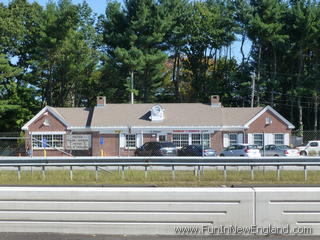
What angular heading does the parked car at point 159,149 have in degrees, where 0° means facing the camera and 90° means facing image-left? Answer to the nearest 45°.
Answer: approximately 135°

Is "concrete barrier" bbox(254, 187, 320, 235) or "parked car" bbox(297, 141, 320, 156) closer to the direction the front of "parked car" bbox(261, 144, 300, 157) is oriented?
the parked car

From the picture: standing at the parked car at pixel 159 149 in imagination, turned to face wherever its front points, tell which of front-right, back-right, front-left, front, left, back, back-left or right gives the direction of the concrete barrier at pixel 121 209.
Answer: back-left

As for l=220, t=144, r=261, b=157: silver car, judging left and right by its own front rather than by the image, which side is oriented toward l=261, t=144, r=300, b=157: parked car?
right

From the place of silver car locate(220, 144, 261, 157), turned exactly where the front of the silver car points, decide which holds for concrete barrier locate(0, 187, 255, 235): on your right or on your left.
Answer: on your left

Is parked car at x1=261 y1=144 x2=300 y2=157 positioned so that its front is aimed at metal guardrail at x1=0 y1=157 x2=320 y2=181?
no

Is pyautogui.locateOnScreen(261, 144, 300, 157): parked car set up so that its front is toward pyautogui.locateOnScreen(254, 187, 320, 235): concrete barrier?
no

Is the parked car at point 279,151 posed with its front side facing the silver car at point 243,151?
no

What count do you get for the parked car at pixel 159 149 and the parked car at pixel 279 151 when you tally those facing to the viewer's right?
0

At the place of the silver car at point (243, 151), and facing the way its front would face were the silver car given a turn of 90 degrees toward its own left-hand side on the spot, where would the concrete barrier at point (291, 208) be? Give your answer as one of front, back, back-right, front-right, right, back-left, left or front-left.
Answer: front-left

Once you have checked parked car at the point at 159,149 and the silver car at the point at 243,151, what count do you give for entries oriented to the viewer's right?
0

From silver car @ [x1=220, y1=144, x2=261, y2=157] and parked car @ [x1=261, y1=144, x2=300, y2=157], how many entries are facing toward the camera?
0

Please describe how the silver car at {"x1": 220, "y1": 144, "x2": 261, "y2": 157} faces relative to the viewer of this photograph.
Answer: facing away from the viewer and to the left of the viewer

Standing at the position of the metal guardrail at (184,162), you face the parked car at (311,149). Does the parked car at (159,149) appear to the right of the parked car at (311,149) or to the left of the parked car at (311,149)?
left

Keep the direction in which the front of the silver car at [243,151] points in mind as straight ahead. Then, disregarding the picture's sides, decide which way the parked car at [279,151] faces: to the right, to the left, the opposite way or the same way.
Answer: the same way

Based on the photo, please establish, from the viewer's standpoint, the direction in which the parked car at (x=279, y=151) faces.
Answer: facing away from the viewer and to the left of the viewer

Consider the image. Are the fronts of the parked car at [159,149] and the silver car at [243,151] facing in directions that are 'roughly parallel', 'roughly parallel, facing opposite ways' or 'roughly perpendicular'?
roughly parallel
